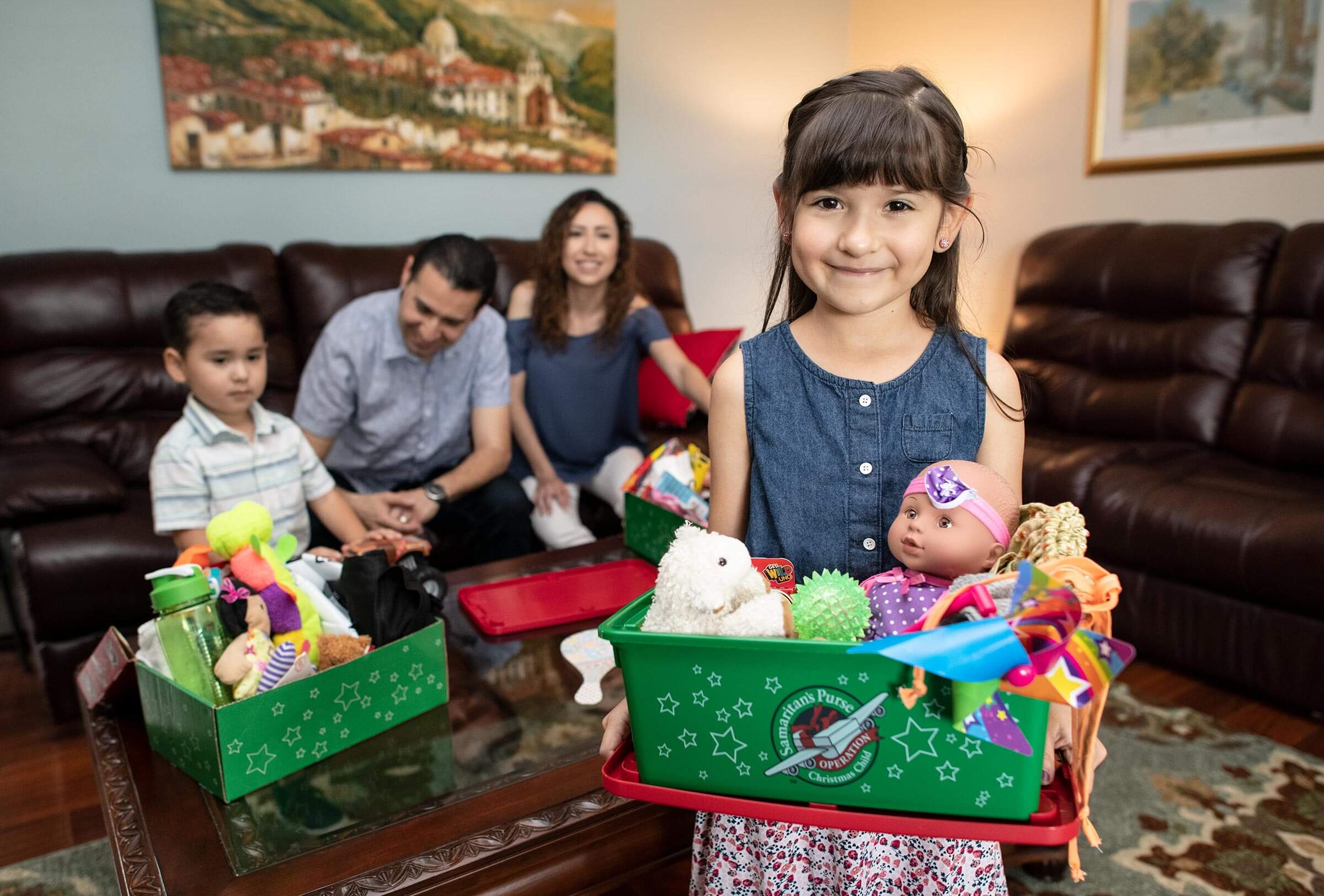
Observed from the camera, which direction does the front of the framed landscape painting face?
facing the viewer and to the left of the viewer

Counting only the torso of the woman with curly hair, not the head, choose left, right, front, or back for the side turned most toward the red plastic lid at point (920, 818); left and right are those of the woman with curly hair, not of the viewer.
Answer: front

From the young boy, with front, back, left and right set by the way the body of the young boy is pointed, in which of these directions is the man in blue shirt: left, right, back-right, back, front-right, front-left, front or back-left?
left

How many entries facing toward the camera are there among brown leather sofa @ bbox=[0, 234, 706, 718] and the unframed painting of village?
2

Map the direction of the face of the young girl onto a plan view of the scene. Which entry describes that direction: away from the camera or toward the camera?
toward the camera

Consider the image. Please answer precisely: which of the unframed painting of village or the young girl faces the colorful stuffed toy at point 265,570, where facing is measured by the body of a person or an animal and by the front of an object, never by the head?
the unframed painting of village

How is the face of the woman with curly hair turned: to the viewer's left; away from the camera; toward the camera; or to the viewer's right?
toward the camera

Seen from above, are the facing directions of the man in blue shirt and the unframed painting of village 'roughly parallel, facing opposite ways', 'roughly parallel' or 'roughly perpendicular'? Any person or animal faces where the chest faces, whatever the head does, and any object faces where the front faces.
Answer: roughly parallel

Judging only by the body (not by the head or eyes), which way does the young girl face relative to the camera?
toward the camera

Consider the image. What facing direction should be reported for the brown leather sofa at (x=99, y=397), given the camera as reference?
facing the viewer

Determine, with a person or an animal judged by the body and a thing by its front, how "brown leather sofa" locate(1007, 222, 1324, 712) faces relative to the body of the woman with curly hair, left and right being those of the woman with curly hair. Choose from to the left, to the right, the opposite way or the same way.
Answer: to the right

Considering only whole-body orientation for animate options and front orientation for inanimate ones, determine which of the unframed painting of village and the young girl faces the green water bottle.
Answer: the unframed painting of village

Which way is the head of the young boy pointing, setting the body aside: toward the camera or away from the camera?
toward the camera

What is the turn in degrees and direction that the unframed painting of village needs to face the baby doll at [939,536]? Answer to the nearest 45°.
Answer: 0° — it already faces it

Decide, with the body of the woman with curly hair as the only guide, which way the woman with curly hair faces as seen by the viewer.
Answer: toward the camera
